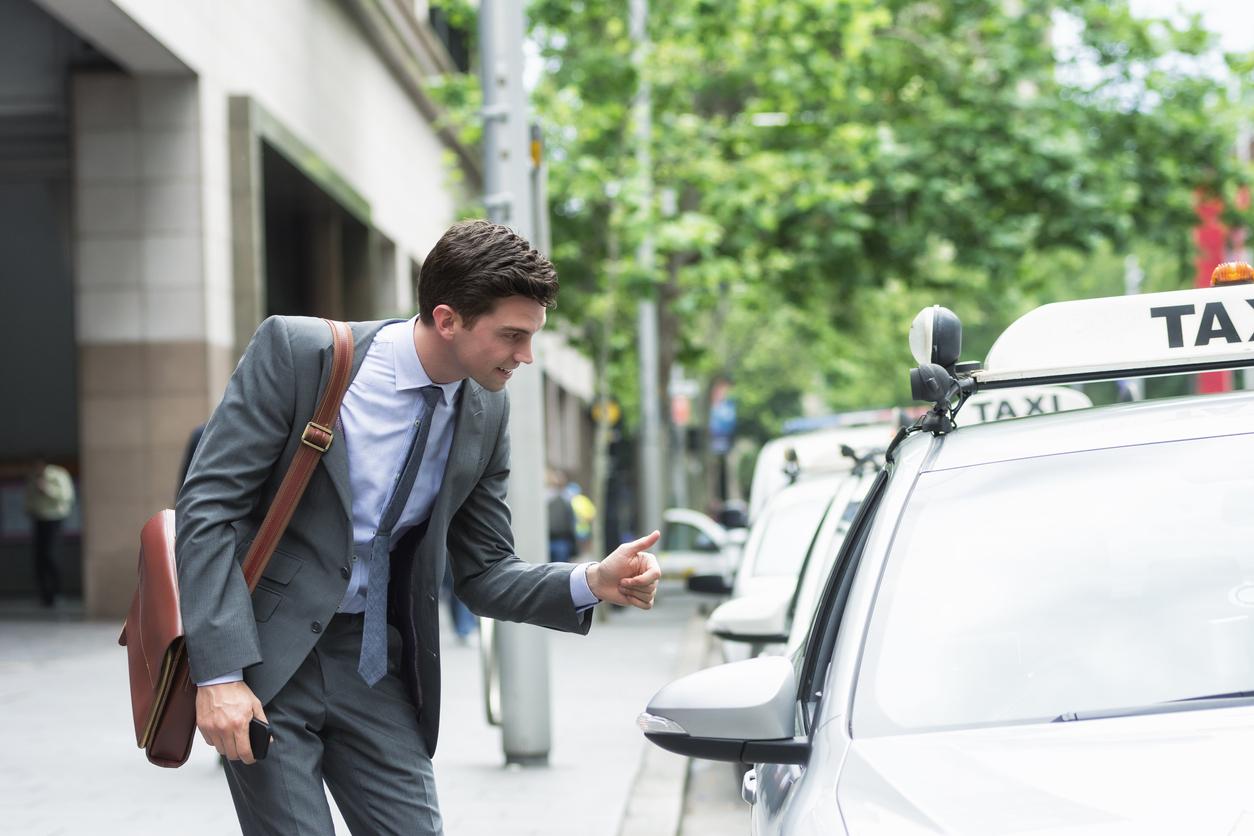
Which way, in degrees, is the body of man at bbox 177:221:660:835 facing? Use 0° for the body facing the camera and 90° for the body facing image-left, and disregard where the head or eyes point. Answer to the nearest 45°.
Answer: approximately 315°

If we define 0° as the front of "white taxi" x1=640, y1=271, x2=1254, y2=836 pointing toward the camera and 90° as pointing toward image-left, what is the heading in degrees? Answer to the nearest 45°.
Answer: approximately 0°

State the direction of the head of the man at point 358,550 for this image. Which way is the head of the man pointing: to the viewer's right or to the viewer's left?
to the viewer's right

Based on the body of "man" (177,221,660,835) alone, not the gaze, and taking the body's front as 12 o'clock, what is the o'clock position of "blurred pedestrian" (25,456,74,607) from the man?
The blurred pedestrian is roughly at 7 o'clock from the man.

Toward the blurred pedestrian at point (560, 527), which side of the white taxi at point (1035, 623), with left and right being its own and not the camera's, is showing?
back

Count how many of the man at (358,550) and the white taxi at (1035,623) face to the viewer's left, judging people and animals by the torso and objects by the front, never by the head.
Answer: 0

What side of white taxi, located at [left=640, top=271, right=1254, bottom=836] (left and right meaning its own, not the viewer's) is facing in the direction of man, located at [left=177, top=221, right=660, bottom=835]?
right

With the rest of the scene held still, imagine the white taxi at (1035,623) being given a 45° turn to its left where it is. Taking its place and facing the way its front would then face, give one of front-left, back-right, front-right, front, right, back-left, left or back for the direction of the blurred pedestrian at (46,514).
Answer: back

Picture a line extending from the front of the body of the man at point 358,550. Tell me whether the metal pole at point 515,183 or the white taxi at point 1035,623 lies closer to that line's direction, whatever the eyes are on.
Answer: the white taxi

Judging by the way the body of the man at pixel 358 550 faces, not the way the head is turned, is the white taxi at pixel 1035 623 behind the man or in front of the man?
in front
